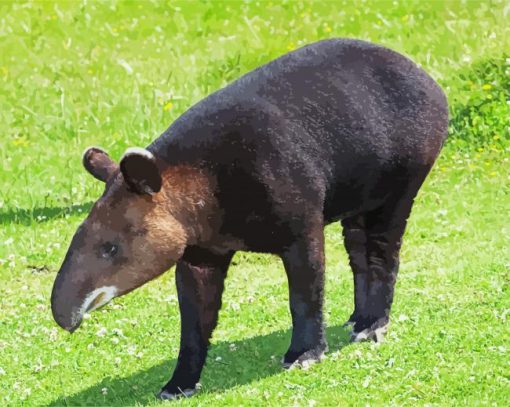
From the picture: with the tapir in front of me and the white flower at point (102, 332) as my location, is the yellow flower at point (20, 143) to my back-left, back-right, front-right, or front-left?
back-left

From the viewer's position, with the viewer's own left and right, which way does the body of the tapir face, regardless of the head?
facing the viewer and to the left of the viewer
